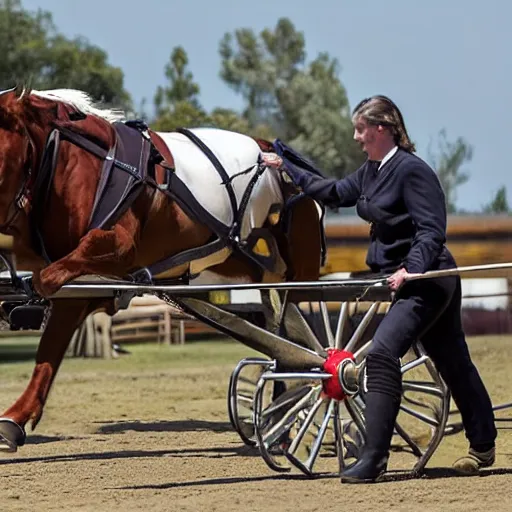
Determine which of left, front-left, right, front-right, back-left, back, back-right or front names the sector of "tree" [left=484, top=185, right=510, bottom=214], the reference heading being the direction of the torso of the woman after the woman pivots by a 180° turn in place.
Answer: left

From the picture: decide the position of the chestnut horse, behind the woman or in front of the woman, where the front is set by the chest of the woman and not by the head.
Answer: in front

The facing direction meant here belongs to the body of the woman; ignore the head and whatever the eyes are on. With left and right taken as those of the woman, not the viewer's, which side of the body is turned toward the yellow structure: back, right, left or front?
right

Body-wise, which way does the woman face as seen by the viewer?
to the viewer's left

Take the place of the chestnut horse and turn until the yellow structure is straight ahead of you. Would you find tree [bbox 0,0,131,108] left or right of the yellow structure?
left

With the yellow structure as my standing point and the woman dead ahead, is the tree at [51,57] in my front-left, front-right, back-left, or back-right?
back-right

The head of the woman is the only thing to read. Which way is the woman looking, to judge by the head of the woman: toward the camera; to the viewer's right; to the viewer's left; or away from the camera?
to the viewer's left
